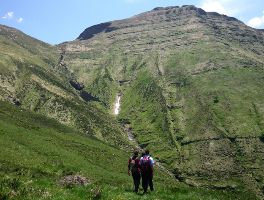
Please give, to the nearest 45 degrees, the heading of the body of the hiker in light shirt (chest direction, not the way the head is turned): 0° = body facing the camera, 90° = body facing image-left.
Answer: approximately 180°
